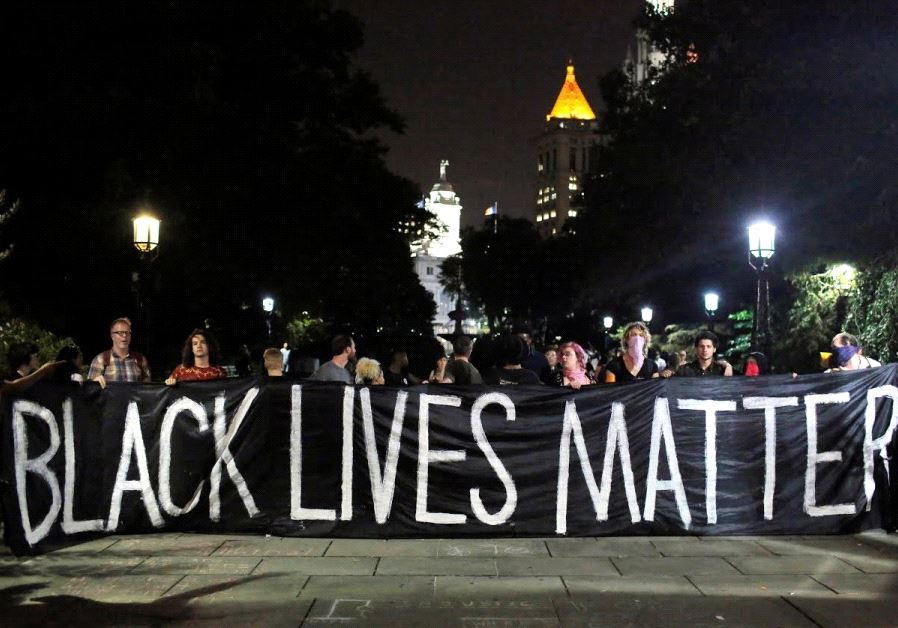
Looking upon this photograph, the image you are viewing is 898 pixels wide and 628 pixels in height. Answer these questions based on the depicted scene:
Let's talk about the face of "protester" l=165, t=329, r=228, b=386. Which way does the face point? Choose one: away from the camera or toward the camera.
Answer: toward the camera

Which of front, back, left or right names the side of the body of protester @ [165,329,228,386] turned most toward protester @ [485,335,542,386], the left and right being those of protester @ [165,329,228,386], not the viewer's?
left

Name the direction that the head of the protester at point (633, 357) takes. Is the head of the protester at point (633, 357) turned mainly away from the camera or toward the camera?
toward the camera

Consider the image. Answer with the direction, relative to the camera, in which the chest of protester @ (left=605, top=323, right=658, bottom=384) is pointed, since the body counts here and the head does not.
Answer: toward the camera

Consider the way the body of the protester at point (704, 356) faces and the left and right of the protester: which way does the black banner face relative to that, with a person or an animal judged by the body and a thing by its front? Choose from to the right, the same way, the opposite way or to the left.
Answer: the same way

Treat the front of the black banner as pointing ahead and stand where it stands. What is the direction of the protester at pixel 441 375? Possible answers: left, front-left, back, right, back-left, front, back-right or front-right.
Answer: back

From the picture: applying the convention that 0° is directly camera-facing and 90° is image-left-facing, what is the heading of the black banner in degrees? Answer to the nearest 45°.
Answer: approximately 0°

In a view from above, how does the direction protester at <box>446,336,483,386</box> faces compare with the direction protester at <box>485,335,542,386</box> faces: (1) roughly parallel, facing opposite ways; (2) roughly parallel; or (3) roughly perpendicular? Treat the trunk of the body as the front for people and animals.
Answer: roughly parallel

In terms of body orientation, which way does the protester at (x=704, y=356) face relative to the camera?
toward the camera

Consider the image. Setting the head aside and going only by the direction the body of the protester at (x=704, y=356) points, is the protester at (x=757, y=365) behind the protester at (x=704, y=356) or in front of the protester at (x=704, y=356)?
behind

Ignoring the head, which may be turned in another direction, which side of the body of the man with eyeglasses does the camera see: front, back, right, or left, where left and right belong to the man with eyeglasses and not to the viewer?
front

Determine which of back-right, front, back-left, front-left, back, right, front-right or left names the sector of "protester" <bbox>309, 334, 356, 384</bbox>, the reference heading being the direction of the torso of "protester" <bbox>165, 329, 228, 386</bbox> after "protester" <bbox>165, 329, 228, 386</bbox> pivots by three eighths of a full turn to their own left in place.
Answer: front-right

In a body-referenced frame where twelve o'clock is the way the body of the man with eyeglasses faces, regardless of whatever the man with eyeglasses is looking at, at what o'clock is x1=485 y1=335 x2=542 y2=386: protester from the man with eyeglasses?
The protester is roughly at 10 o'clock from the man with eyeglasses.

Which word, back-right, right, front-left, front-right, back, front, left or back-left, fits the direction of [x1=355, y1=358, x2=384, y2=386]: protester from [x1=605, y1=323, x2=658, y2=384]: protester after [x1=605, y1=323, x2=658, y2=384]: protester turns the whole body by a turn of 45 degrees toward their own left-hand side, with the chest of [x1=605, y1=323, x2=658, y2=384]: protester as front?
back-right
